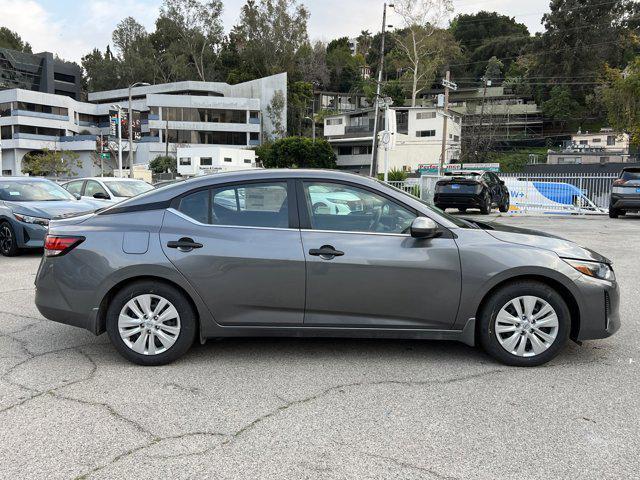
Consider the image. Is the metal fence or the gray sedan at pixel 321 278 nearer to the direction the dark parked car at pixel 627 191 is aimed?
the metal fence

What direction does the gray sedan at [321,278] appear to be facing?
to the viewer's right

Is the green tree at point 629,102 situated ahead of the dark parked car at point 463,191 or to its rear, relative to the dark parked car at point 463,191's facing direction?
ahead

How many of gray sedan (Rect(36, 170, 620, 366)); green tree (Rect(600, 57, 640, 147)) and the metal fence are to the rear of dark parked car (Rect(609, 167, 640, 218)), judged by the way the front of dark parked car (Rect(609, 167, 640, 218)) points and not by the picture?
1

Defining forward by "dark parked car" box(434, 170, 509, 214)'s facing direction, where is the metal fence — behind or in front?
in front

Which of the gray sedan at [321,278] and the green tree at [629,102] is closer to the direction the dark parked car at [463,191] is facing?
the green tree

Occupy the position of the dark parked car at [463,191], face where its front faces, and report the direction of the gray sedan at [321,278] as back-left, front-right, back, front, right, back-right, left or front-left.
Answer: back-right

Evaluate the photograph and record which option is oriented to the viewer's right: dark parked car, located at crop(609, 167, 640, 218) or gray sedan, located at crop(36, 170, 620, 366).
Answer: the gray sedan

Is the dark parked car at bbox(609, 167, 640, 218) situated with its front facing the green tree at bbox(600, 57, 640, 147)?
yes

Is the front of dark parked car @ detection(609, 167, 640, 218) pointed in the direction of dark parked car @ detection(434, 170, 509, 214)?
no

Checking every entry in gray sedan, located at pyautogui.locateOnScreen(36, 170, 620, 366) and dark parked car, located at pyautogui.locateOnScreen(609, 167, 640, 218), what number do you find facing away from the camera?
1

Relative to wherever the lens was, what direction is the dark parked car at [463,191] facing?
facing away from the viewer and to the right of the viewer

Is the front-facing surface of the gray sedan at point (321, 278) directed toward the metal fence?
no

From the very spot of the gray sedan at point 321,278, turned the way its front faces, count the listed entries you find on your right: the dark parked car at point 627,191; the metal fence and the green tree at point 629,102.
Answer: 0

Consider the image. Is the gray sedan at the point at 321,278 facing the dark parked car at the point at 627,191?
no

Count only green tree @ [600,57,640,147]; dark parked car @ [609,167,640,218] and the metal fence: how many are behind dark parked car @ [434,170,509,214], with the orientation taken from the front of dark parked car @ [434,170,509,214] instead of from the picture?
0

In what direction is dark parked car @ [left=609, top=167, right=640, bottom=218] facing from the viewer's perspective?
away from the camera

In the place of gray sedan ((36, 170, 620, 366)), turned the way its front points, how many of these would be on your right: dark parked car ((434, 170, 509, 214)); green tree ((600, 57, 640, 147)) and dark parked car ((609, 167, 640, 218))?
0
